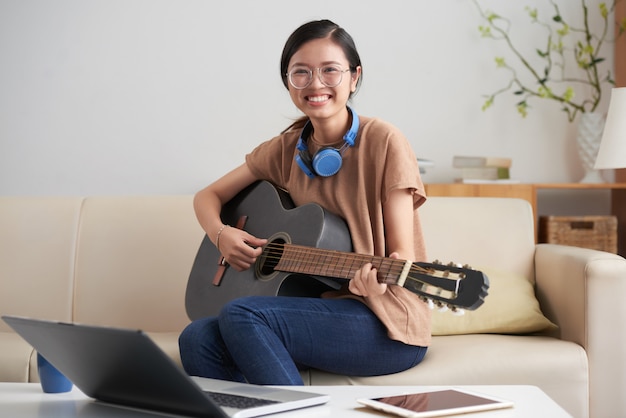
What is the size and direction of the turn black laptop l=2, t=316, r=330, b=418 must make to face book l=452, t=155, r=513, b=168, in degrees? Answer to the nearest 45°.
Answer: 0° — it already faces it

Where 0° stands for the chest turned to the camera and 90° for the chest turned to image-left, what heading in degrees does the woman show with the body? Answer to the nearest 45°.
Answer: approximately 45°

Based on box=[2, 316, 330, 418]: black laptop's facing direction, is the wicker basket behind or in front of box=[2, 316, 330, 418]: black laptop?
in front

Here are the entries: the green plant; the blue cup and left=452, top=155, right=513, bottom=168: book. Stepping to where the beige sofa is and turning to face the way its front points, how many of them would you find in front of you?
1

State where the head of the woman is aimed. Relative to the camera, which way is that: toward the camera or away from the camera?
toward the camera

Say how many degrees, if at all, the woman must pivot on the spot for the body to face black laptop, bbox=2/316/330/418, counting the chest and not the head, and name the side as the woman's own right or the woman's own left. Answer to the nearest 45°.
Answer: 0° — they already face it

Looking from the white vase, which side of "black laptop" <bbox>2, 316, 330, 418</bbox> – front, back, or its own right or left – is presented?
front

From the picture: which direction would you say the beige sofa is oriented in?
toward the camera

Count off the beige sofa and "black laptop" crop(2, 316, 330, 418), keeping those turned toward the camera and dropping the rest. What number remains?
1

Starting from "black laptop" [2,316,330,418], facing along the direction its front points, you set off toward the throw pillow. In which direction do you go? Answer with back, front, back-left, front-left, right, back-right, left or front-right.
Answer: front

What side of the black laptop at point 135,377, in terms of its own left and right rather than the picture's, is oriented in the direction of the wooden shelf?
front

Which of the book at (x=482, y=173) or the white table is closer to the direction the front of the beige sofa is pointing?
the white table

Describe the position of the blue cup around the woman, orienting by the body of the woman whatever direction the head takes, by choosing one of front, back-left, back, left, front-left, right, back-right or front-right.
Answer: front

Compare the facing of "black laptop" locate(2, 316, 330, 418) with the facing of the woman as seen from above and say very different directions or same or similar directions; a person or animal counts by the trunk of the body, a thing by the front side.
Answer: very different directions

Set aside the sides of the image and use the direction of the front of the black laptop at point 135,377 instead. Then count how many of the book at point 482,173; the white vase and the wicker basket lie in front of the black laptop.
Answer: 3

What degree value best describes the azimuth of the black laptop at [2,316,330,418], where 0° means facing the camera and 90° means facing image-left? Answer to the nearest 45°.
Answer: approximately 225°

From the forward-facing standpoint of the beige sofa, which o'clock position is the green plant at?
The green plant is roughly at 8 o'clock from the beige sofa.

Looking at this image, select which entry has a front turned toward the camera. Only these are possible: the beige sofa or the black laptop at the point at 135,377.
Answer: the beige sofa
